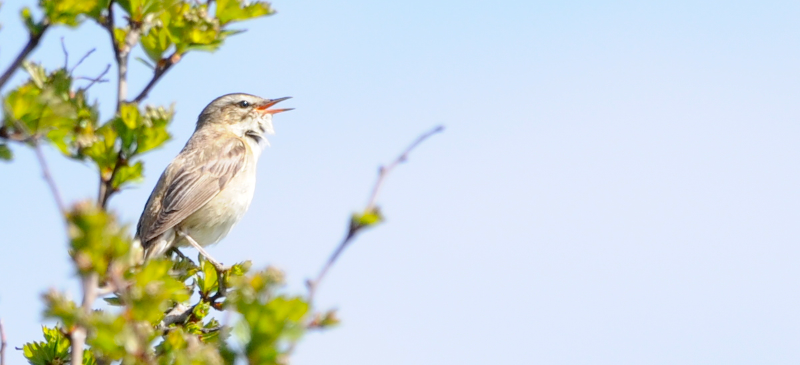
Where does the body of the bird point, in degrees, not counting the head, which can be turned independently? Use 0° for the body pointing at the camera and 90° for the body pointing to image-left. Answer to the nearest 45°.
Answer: approximately 270°
